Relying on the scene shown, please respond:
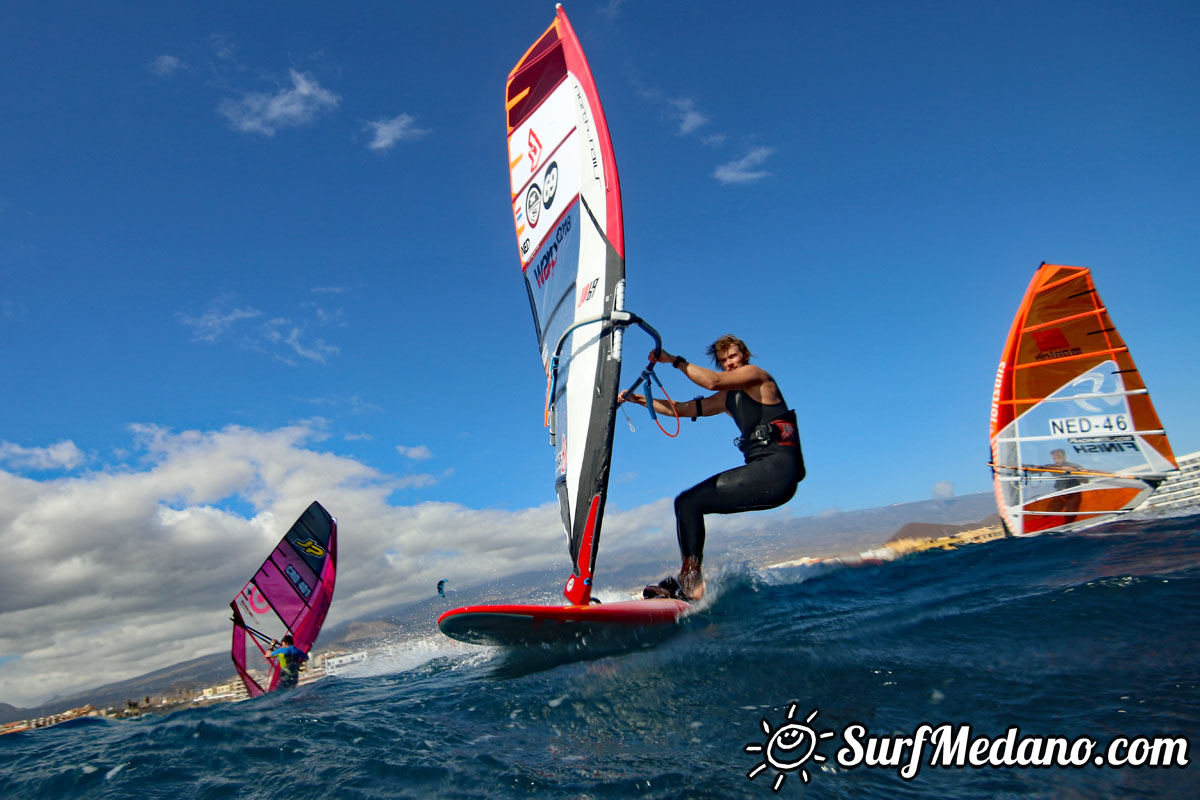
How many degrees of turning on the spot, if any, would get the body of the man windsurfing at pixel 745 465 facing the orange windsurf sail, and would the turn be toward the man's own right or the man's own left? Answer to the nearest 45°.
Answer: approximately 180°

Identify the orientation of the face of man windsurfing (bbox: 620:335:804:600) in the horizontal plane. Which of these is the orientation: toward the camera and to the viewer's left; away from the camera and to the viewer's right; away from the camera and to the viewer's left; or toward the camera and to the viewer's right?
toward the camera and to the viewer's left

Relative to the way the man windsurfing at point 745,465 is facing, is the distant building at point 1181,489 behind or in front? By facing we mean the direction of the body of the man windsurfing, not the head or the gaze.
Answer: behind

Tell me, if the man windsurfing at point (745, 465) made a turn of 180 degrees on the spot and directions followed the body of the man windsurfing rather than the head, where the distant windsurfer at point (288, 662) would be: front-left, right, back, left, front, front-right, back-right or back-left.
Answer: left

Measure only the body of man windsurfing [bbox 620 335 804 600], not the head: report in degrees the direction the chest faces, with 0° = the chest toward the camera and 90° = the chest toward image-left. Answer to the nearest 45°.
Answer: approximately 45°

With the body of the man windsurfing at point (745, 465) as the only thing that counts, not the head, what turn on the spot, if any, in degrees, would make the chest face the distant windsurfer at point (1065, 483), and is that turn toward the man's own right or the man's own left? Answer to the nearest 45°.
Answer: approximately 180°

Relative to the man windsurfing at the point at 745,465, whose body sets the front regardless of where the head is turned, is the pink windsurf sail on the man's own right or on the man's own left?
on the man's own right
